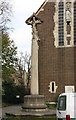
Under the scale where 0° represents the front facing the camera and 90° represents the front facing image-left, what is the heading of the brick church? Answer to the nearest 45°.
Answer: approximately 0°
